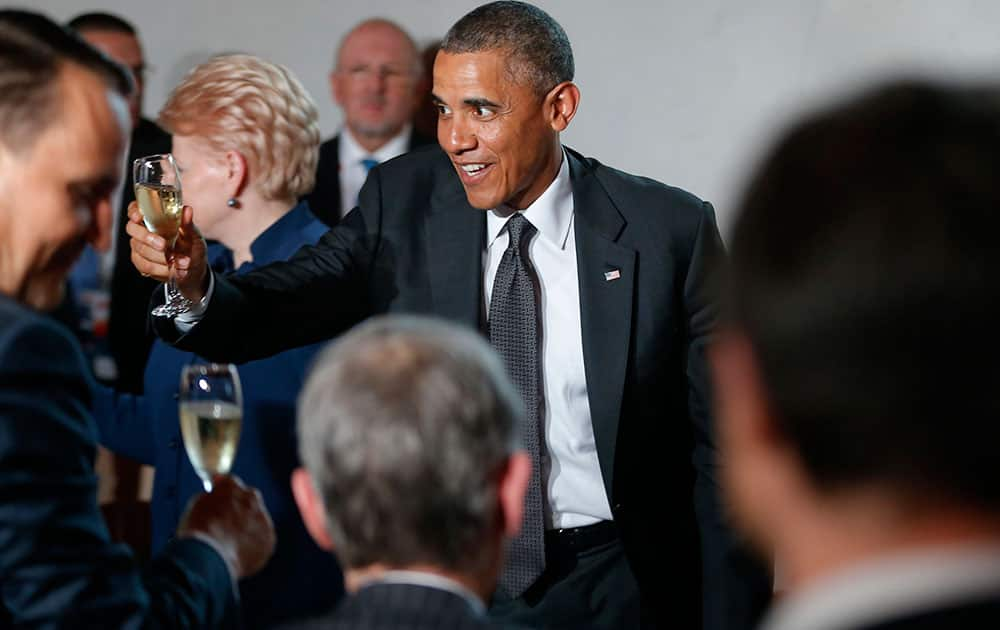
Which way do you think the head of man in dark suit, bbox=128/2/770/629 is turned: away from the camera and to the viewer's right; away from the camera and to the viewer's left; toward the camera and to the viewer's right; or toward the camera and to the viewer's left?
toward the camera and to the viewer's left

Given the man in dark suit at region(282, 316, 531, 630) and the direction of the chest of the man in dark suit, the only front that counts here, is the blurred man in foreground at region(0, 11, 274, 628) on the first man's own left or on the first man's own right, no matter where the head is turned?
on the first man's own left

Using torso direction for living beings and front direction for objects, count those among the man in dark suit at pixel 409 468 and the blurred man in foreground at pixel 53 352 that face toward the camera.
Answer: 0

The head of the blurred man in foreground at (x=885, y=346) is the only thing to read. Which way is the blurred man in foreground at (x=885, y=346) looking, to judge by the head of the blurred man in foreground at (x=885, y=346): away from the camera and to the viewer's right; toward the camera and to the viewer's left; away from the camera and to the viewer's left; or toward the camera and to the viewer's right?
away from the camera and to the viewer's left

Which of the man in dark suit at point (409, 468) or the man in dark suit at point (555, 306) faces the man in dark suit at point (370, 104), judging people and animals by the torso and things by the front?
the man in dark suit at point (409, 468)

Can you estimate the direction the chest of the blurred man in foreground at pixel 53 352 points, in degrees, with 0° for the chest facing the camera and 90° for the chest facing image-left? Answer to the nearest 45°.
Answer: approximately 270°

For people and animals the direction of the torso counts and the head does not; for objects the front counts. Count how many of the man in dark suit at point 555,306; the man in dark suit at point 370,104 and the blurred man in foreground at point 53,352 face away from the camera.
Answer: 0

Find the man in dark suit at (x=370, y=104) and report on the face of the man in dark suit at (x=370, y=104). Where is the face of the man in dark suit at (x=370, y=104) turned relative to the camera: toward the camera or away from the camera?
toward the camera

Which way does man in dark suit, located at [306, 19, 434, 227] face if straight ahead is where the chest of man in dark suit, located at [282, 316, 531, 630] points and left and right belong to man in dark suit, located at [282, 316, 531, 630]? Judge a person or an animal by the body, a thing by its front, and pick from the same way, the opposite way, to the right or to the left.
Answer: the opposite way

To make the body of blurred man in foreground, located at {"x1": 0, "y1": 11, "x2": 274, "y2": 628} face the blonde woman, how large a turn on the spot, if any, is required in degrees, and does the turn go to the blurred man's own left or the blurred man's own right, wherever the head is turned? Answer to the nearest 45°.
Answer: approximately 90° to the blurred man's own left

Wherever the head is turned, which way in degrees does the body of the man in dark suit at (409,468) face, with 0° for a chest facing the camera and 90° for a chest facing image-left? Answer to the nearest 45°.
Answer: approximately 180°

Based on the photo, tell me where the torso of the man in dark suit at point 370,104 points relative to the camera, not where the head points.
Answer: toward the camera

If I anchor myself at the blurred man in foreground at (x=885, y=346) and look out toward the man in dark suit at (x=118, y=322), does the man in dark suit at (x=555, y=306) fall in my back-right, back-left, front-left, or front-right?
front-right

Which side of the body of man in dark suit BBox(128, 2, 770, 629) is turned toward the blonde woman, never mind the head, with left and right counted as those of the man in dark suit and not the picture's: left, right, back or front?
right

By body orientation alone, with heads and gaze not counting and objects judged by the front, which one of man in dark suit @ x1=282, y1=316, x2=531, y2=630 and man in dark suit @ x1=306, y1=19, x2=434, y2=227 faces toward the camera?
man in dark suit @ x1=306, y1=19, x2=434, y2=227

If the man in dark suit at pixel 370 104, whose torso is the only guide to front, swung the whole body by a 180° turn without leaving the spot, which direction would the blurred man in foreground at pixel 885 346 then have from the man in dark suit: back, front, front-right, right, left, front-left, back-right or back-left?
back

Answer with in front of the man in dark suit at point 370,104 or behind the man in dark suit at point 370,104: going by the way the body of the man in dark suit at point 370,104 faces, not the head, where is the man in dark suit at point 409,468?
in front
